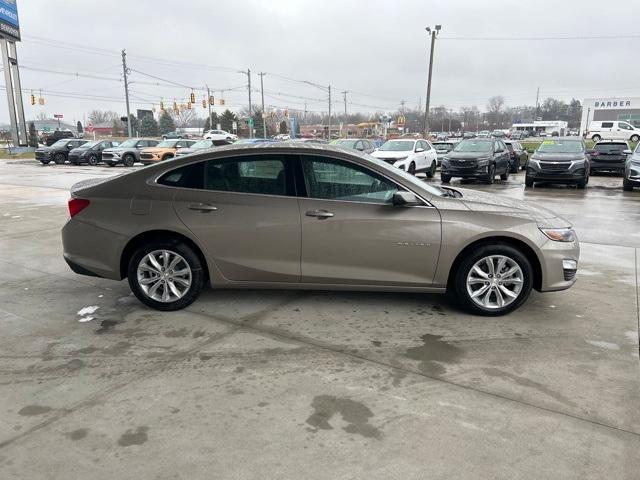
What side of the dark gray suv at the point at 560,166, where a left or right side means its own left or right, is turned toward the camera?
front

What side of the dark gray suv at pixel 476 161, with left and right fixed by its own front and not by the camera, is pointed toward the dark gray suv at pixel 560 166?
left

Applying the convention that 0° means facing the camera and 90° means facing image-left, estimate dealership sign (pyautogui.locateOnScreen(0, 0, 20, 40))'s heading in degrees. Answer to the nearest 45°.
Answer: approximately 315°

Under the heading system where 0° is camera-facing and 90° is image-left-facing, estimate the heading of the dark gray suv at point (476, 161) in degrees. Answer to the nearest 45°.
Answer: approximately 45°

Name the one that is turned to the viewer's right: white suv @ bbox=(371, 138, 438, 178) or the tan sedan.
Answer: the tan sedan

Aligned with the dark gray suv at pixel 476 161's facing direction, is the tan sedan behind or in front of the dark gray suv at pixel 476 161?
in front

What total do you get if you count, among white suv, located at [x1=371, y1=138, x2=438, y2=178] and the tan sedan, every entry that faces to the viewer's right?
1

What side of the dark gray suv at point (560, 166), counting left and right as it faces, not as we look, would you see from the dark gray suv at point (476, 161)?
right

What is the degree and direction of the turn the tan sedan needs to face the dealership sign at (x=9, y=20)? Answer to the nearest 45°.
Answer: approximately 135° to its left

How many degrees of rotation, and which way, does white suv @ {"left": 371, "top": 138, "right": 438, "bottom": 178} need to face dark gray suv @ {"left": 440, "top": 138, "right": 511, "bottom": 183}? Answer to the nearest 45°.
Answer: approximately 90° to its left

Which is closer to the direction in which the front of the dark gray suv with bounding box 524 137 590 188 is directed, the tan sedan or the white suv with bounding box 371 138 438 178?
the tan sedan

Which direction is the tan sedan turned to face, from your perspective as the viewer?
facing to the right of the viewer

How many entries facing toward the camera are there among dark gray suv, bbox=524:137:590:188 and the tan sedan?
1
